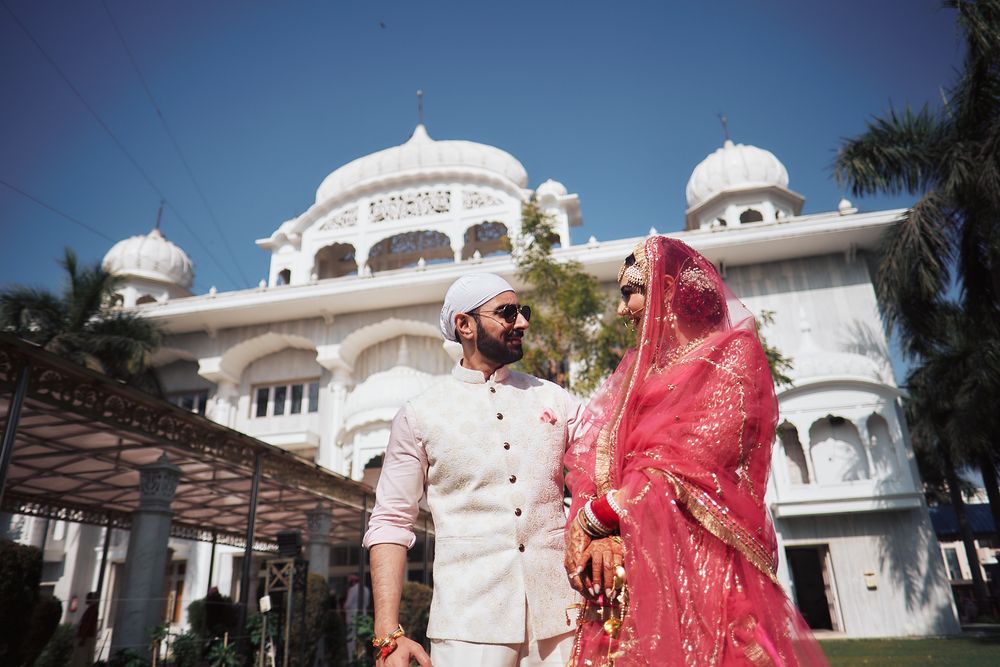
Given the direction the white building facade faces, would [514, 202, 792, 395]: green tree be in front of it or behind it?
in front

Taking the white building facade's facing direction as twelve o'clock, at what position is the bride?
The bride is roughly at 12 o'clock from the white building facade.

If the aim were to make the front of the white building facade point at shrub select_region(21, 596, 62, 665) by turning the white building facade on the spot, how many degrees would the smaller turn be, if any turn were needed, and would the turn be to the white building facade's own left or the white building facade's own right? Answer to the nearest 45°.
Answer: approximately 45° to the white building facade's own right

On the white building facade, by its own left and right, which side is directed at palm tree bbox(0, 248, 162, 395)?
right

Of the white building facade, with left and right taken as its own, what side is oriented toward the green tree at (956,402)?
left

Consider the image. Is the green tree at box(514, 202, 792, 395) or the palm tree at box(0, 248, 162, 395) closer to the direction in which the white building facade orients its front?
the green tree

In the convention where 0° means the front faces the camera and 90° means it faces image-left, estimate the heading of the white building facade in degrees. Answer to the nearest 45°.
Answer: approximately 0°

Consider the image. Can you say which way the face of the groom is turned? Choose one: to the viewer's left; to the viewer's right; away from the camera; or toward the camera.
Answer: to the viewer's right

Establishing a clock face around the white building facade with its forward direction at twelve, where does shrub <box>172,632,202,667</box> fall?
The shrub is roughly at 1 o'clock from the white building facade.

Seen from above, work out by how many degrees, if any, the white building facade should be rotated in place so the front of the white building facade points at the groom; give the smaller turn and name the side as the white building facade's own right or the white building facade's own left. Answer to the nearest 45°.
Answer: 0° — it already faces them
